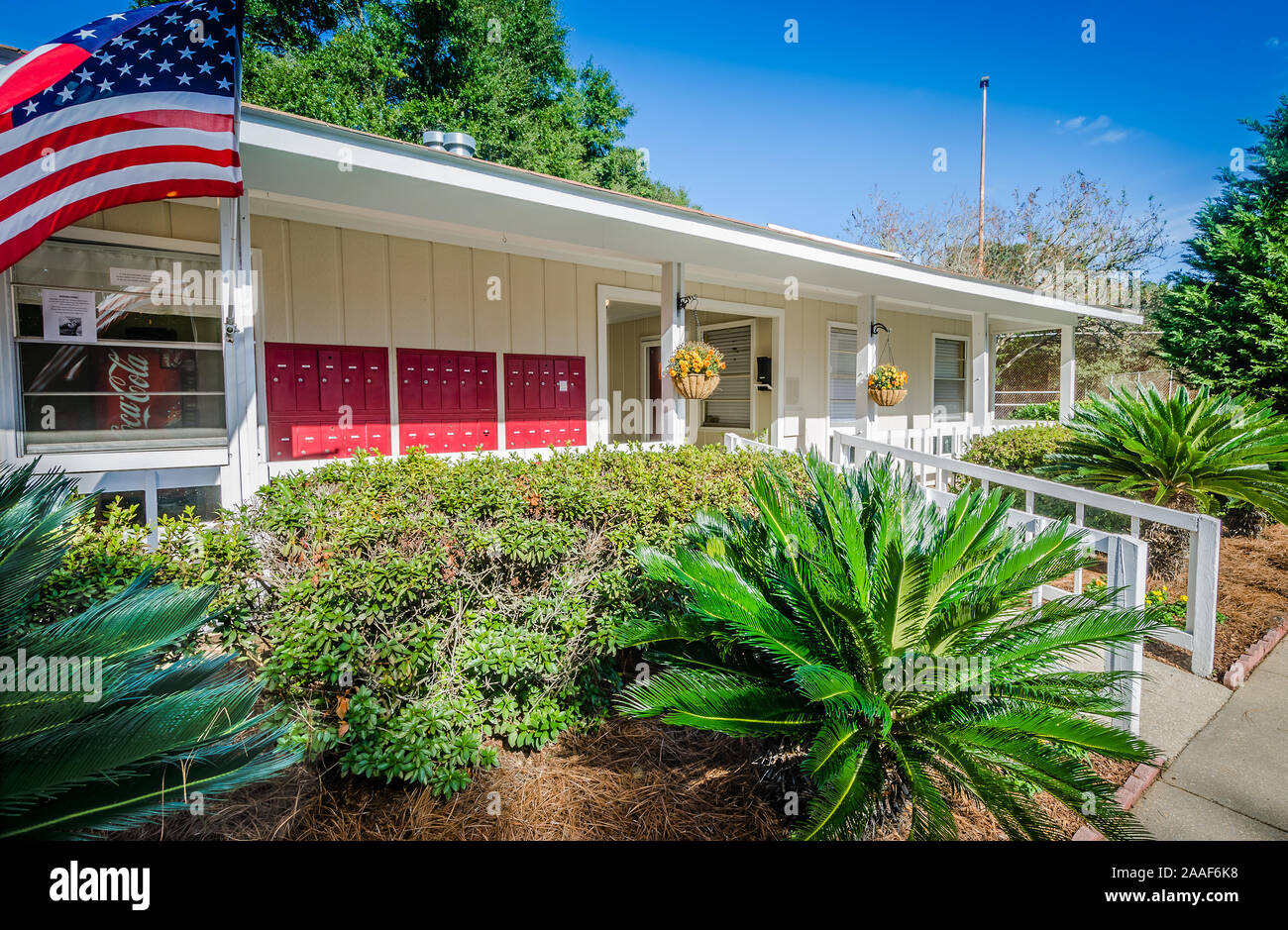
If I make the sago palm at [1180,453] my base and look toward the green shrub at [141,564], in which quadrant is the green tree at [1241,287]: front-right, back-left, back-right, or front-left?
back-right

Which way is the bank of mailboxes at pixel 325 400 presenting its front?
toward the camera

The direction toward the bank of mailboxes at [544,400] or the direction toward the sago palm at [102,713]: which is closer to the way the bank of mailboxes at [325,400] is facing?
the sago palm

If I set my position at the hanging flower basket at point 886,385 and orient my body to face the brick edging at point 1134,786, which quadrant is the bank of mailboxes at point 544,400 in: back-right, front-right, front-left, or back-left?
front-right

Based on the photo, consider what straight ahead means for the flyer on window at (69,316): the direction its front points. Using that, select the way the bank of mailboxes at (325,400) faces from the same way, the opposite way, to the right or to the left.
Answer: the same way

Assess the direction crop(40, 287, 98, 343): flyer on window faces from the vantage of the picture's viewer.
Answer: facing the viewer

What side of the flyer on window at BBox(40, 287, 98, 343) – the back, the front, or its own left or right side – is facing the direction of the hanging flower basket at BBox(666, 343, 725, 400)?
left

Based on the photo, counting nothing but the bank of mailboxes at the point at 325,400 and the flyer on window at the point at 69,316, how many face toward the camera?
2

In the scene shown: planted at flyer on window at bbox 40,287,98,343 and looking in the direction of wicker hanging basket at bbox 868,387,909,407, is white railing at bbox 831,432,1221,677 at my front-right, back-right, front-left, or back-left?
front-right

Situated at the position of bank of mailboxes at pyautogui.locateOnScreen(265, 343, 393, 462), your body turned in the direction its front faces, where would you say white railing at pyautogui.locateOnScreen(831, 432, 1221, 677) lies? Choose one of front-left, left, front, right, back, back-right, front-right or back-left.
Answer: front-left

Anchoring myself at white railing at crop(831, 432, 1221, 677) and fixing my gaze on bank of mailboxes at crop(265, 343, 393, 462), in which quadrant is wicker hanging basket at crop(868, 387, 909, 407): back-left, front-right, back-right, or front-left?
front-right

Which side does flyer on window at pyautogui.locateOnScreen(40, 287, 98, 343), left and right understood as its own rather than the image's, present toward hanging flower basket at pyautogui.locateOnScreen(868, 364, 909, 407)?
left

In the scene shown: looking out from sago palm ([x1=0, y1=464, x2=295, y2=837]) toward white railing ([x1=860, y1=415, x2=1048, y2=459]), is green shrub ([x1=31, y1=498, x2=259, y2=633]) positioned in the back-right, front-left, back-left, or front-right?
front-left
